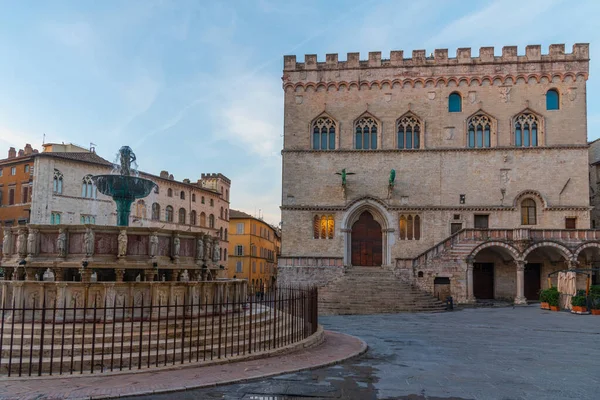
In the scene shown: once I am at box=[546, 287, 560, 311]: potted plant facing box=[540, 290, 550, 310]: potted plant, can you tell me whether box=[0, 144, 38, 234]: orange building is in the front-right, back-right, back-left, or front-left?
front-left

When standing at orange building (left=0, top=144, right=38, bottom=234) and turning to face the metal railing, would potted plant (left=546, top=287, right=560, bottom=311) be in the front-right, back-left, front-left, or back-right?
front-left

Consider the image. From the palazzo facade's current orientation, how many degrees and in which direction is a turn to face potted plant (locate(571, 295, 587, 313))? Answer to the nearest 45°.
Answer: approximately 45° to its left

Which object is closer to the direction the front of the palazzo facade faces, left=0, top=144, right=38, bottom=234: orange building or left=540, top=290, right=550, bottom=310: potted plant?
the potted plant

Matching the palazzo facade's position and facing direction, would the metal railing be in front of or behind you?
in front

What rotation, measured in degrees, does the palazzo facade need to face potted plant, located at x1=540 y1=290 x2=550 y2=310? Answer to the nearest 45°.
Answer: approximately 45° to its left

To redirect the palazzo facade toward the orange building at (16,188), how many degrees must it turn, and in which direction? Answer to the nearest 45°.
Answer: approximately 90° to its right

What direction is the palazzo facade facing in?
toward the camera

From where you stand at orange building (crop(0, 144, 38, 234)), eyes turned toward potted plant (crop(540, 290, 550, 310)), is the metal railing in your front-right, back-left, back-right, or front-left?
front-right

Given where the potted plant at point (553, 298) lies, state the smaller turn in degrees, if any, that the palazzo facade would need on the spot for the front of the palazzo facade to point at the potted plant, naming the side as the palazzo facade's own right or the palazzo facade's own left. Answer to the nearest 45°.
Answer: approximately 45° to the palazzo facade's own left
